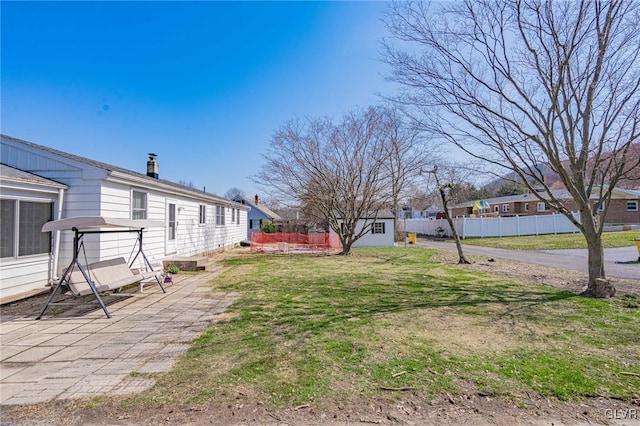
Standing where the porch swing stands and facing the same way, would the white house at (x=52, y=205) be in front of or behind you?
behind

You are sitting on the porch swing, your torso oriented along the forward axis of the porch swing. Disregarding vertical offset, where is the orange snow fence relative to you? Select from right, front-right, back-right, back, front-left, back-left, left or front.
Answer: left

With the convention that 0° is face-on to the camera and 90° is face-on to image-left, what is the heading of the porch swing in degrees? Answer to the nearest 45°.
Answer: approximately 315°

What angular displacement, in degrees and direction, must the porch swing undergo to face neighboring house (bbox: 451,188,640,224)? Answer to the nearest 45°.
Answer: approximately 45° to its left

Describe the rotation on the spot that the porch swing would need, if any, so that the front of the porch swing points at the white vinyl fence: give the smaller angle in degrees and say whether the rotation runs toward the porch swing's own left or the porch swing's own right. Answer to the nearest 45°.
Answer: approximately 45° to the porch swing's own left

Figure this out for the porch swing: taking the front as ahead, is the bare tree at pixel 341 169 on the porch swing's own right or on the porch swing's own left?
on the porch swing's own left

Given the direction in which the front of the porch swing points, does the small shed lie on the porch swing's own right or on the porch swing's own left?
on the porch swing's own left
